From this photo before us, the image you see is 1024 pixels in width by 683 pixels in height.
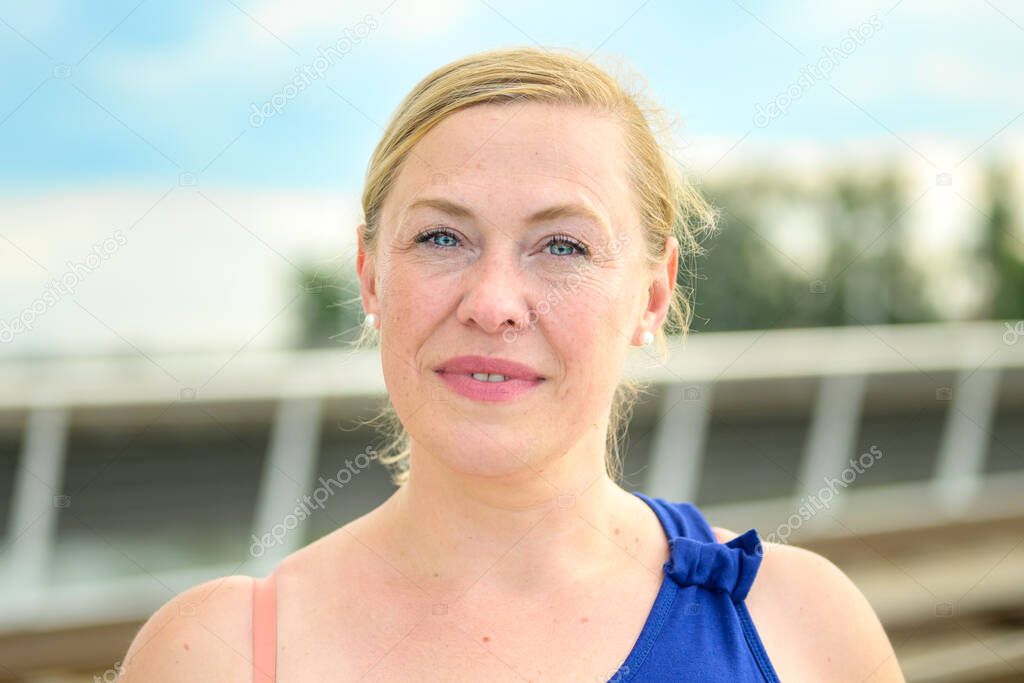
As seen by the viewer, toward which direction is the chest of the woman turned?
toward the camera
